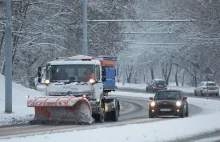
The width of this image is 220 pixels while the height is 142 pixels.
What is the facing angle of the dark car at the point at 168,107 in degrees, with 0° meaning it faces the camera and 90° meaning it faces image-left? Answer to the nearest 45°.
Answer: approximately 0°

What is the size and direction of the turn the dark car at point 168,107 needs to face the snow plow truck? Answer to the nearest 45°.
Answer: approximately 45° to its right

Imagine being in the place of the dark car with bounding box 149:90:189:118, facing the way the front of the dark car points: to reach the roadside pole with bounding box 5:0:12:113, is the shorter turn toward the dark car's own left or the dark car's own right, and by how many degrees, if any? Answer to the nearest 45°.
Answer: approximately 45° to the dark car's own right
